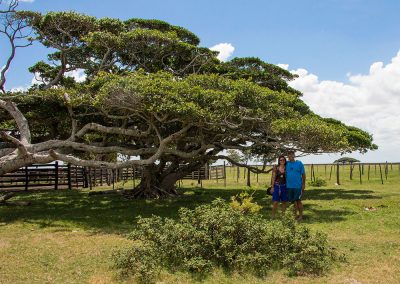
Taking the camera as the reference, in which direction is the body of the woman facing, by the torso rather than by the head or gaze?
toward the camera

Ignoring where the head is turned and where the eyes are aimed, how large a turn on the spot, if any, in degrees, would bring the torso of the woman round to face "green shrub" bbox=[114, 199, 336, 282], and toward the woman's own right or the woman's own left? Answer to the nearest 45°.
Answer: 0° — they already face it

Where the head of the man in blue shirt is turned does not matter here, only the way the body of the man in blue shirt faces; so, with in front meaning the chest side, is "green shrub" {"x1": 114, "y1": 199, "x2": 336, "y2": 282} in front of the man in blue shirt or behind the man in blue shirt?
in front

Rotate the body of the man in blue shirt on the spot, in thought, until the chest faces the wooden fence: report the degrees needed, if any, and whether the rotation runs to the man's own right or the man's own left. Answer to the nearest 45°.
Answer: approximately 135° to the man's own right

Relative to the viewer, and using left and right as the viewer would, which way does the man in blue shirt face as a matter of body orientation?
facing the viewer

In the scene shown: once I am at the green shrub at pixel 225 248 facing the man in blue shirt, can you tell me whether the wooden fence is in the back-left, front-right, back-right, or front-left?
front-left

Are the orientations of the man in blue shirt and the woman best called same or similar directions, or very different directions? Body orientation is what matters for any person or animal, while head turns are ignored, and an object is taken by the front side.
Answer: same or similar directions

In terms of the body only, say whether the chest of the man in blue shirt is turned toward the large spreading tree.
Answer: no

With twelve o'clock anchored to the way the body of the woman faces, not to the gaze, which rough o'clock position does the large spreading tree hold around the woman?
The large spreading tree is roughly at 4 o'clock from the woman.

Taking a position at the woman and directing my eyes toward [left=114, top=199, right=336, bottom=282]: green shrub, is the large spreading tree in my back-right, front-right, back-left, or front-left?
back-right

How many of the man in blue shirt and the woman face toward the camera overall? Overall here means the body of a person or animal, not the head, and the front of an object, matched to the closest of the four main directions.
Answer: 2
